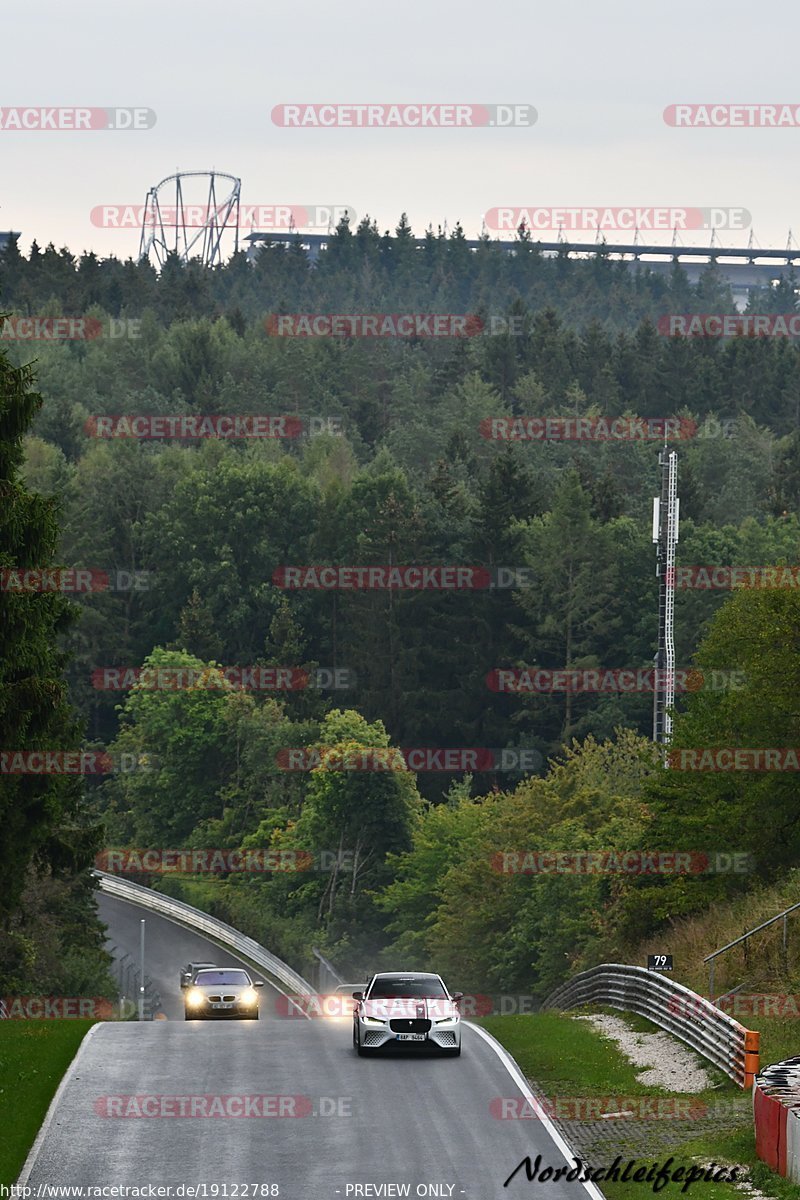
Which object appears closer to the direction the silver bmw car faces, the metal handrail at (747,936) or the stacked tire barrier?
the stacked tire barrier

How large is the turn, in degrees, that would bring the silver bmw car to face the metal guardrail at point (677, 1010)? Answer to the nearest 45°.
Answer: approximately 45° to its left

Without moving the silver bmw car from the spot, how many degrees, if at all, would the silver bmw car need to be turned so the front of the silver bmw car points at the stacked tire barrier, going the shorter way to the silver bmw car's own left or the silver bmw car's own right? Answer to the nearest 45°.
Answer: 0° — it already faces it

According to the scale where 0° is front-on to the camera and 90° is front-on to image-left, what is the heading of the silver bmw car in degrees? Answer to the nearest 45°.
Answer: approximately 0°

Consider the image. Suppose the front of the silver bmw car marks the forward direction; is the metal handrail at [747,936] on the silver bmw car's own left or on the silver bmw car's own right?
on the silver bmw car's own left
